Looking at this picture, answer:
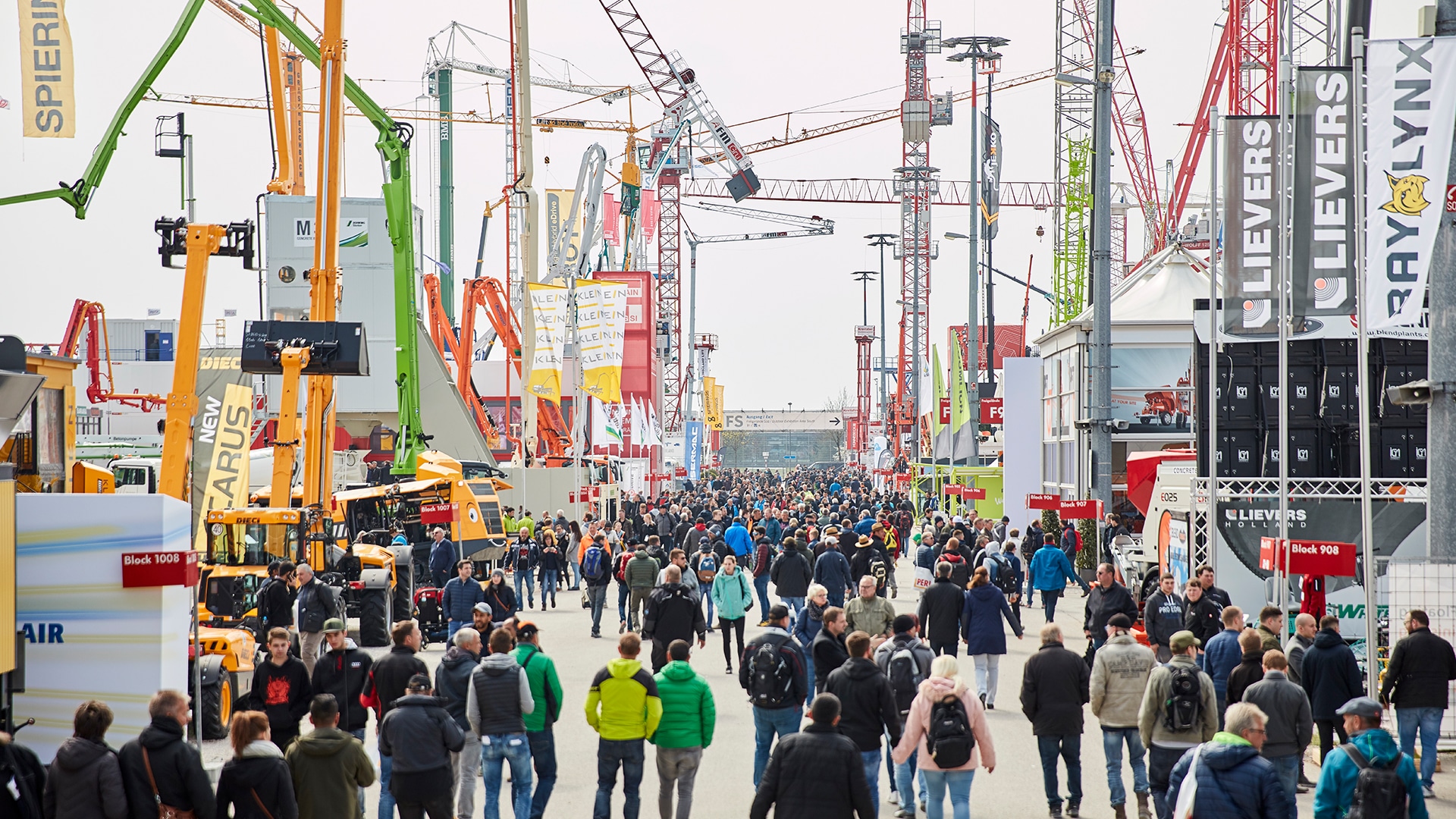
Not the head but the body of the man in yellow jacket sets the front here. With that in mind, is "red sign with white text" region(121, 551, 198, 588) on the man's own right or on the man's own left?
on the man's own left

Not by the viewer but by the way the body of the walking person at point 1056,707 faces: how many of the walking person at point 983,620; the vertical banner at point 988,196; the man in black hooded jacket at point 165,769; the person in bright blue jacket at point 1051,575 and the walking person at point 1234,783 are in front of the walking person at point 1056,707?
3

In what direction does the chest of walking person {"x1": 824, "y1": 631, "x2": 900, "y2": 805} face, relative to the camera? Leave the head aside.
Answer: away from the camera

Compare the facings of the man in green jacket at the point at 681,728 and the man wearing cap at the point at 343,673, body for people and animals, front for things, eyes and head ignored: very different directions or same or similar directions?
very different directions

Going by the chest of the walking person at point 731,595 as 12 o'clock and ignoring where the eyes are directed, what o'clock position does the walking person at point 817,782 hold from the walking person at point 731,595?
the walking person at point 817,782 is roughly at 12 o'clock from the walking person at point 731,595.

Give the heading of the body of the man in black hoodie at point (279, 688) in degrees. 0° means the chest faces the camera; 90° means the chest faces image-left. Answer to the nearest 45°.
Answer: approximately 0°

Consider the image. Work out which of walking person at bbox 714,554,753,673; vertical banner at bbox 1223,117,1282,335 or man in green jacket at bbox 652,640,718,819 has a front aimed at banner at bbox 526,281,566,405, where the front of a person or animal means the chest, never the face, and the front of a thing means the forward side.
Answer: the man in green jacket

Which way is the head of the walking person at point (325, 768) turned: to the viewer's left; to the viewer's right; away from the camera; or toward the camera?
away from the camera

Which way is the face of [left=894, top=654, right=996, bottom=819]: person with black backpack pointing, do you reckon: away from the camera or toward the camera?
away from the camera

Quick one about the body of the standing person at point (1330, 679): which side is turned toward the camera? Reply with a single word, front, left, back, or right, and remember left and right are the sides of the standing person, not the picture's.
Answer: back

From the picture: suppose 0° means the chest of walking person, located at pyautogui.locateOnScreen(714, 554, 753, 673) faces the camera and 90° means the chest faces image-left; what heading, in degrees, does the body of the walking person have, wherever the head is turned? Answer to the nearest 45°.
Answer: approximately 0°

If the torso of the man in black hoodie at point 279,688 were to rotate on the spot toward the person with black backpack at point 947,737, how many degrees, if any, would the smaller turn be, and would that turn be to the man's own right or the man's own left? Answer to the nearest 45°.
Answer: approximately 45° to the man's own left

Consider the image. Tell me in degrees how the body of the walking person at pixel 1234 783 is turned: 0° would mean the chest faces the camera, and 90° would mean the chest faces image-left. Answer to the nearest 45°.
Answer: approximately 225°

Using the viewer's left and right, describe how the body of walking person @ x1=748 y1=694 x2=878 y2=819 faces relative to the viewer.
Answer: facing away from the viewer

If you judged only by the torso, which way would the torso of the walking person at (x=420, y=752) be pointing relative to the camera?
away from the camera

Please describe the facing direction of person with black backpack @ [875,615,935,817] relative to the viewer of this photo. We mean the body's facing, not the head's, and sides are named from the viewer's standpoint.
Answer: facing away from the viewer
